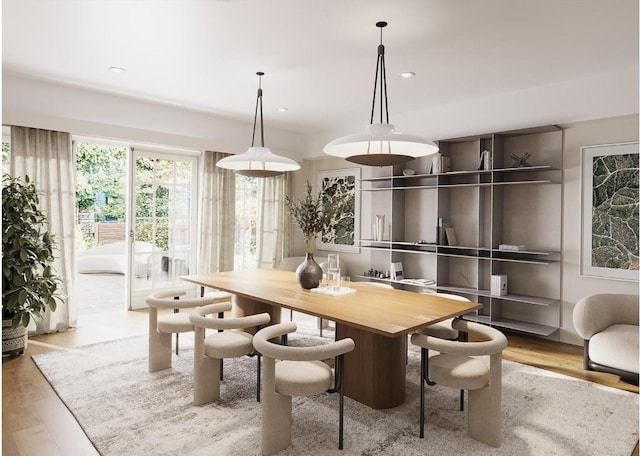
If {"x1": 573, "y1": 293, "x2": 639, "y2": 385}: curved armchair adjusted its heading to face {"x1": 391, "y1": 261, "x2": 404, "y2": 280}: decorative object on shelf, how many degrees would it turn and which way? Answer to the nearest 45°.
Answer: approximately 45° to its right

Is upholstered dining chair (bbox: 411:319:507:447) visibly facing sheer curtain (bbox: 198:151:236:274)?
yes

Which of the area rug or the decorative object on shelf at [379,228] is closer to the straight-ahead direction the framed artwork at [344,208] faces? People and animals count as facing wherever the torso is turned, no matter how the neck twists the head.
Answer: the area rug

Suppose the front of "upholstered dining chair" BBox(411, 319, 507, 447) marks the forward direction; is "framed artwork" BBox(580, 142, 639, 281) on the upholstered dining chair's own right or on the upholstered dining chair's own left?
on the upholstered dining chair's own right

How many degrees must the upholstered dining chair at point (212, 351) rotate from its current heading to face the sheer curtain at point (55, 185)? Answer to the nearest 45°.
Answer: approximately 90° to its left

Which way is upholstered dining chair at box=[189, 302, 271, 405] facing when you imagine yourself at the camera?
facing away from the viewer and to the right of the viewer

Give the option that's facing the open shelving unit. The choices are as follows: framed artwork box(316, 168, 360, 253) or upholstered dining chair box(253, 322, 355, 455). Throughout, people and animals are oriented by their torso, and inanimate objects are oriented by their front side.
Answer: the upholstered dining chair

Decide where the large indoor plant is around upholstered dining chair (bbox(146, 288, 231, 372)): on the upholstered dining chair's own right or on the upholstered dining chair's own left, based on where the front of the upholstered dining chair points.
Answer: on the upholstered dining chair's own left

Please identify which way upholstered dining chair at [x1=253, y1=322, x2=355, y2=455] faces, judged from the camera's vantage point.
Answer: facing away from the viewer and to the right of the viewer

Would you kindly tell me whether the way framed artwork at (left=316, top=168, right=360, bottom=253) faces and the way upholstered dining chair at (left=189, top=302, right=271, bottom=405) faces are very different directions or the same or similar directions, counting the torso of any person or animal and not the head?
very different directions

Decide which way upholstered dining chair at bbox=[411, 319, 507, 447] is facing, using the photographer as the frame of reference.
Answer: facing away from the viewer and to the left of the viewer

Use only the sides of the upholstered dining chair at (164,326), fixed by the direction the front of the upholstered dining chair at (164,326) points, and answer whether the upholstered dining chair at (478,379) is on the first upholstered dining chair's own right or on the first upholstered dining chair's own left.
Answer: on the first upholstered dining chair's own right

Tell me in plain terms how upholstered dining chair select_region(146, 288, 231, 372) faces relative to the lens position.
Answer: facing away from the viewer and to the right of the viewer
